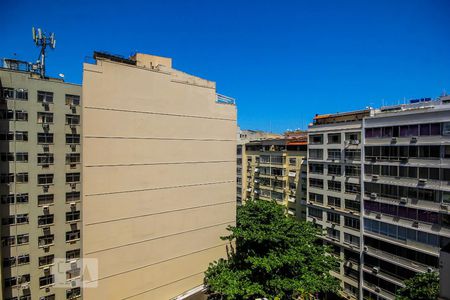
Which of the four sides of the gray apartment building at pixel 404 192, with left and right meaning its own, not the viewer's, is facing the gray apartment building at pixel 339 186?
right

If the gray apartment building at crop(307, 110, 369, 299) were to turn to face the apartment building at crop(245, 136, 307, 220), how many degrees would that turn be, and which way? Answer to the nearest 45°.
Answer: approximately 90° to its right

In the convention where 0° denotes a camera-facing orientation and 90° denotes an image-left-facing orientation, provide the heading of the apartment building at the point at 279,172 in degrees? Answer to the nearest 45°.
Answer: approximately 45°

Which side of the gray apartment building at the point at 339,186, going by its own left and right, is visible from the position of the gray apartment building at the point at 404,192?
left

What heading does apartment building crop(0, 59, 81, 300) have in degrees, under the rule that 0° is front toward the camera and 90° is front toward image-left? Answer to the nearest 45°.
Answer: approximately 315°

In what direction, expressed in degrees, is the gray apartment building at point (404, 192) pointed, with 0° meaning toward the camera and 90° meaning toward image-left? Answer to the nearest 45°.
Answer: approximately 45°
